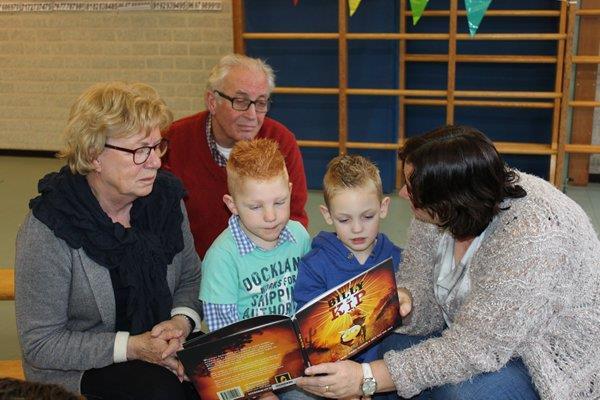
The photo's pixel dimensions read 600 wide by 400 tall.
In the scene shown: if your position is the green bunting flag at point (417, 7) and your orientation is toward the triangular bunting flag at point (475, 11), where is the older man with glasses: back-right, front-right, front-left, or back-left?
back-right

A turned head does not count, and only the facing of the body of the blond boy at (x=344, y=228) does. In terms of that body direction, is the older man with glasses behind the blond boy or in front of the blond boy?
behind

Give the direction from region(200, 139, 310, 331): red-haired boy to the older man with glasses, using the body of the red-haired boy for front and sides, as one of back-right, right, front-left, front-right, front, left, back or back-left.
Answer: back-left

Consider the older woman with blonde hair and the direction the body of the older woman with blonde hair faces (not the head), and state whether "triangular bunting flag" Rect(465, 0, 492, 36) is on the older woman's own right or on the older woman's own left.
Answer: on the older woman's own left

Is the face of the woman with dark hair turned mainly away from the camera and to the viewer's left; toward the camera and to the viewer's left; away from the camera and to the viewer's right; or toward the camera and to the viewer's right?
away from the camera and to the viewer's left

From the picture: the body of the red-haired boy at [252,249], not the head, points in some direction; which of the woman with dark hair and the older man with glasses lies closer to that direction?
the woman with dark hair

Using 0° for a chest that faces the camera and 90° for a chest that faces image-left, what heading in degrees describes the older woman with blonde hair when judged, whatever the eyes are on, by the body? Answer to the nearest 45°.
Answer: approximately 315°

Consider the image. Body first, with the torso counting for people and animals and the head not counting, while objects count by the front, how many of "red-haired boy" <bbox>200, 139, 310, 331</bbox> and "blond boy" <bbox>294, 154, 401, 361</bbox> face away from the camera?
0

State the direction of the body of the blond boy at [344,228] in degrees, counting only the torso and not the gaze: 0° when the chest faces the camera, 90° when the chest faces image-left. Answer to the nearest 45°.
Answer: approximately 0°

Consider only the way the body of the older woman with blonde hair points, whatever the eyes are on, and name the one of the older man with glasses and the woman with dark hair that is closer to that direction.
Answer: the woman with dark hair

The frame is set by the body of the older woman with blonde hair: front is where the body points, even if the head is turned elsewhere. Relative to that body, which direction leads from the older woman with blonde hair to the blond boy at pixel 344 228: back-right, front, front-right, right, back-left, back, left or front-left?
front-left
